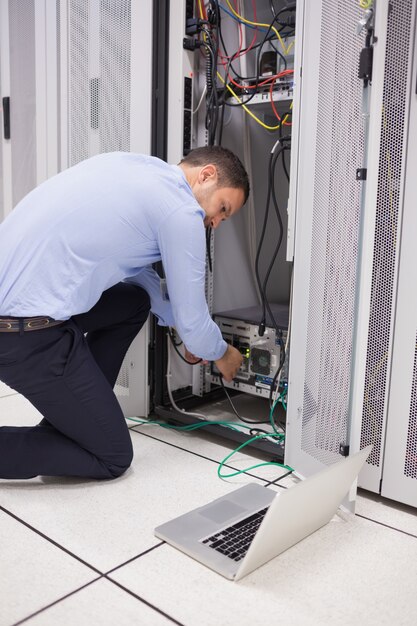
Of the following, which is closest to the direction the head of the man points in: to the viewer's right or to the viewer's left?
to the viewer's right

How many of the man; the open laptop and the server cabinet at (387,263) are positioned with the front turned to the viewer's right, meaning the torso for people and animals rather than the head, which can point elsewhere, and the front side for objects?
1

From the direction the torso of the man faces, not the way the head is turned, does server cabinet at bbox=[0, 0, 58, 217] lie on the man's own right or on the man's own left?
on the man's own left

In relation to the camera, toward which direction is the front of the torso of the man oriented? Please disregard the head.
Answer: to the viewer's right

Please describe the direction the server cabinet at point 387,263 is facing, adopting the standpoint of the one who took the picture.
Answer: facing the viewer and to the left of the viewer
